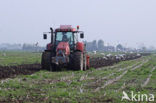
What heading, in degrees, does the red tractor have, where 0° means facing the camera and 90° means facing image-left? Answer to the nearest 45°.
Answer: approximately 0°
